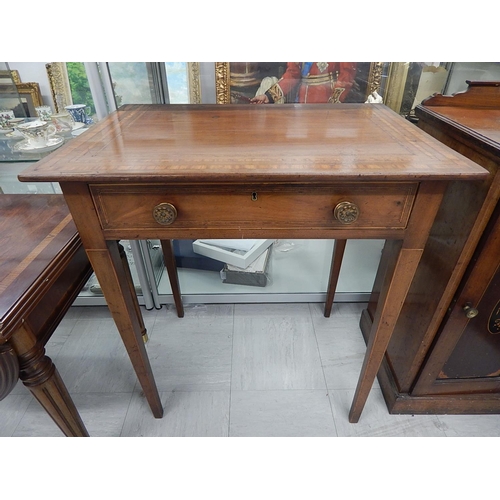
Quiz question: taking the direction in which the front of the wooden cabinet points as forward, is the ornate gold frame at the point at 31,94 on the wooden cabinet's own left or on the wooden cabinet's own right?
on the wooden cabinet's own right

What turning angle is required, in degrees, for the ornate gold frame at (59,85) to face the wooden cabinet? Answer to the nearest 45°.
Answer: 0° — it already faces it

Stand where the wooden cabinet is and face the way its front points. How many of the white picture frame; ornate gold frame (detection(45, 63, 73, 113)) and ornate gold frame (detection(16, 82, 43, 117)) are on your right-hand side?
3

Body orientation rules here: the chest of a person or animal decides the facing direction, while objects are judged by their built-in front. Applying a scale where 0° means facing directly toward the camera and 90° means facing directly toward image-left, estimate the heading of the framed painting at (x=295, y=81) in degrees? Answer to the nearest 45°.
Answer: approximately 0°

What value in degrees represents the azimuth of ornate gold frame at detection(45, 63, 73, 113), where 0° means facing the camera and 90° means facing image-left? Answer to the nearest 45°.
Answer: approximately 315°

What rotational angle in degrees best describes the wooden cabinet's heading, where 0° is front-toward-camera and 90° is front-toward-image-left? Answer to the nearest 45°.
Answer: approximately 0°

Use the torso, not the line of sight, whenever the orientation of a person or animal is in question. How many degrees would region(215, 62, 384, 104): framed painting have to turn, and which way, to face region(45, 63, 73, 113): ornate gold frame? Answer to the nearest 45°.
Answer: approximately 90° to its right

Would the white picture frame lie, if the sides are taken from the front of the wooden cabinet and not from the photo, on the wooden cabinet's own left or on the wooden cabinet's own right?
on the wooden cabinet's own right

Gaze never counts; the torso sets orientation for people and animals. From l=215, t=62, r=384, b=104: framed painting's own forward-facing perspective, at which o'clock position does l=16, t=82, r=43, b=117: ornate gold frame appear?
The ornate gold frame is roughly at 3 o'clock from the framed painting.
